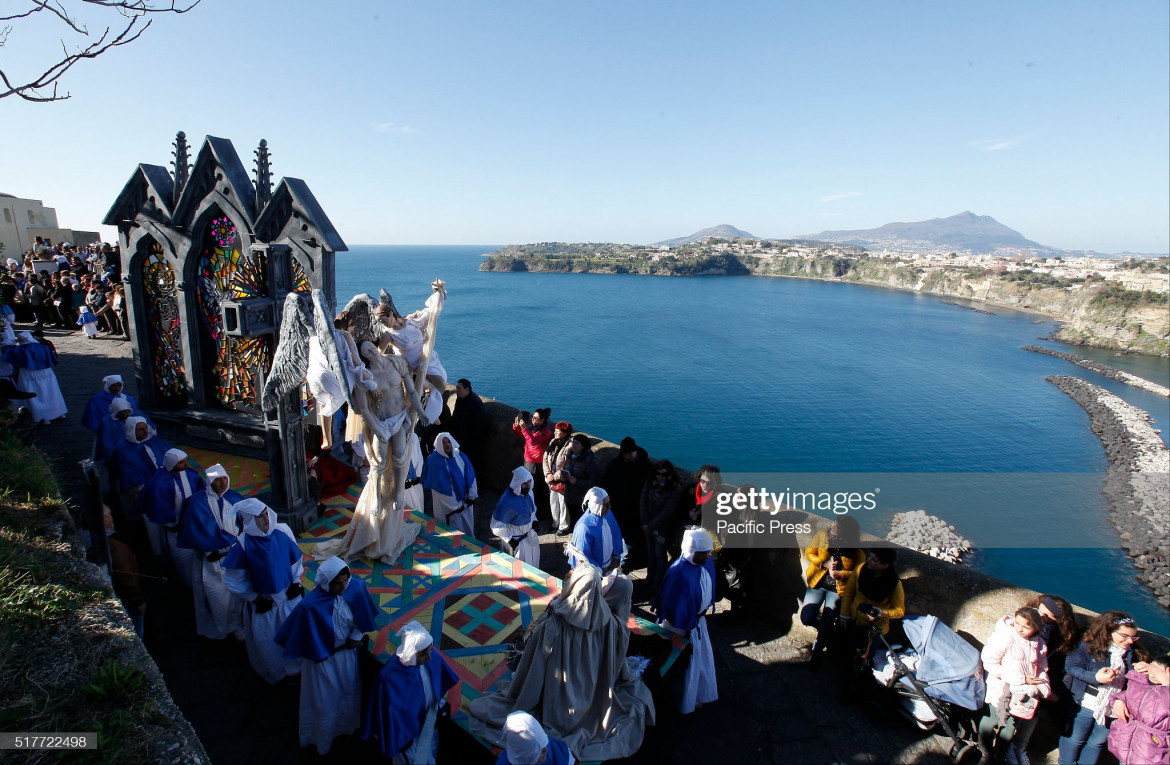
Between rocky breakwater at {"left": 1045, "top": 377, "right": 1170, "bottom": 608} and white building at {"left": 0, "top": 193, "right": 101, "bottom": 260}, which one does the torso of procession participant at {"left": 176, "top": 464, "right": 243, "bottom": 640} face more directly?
the rocky breakwater

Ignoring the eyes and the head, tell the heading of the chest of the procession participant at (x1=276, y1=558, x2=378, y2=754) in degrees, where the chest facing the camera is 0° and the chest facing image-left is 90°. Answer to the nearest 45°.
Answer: approximately 315°

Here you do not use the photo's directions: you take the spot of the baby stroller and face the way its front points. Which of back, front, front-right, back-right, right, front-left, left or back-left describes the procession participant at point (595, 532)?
back-right

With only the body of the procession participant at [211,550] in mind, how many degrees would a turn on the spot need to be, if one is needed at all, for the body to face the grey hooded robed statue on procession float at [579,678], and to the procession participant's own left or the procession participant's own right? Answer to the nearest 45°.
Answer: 0° — they already face them

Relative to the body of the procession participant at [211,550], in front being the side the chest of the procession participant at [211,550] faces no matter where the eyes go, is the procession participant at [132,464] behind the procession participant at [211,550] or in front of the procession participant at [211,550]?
behind

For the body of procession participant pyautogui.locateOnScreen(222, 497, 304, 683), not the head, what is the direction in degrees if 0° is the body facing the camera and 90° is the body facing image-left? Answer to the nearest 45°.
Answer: approximately 315°

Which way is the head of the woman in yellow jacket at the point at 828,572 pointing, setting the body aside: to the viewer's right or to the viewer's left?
to the viewer's left

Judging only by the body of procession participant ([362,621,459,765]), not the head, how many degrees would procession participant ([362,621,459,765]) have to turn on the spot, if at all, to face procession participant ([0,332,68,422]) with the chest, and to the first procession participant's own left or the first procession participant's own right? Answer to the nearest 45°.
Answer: approximately 180°
